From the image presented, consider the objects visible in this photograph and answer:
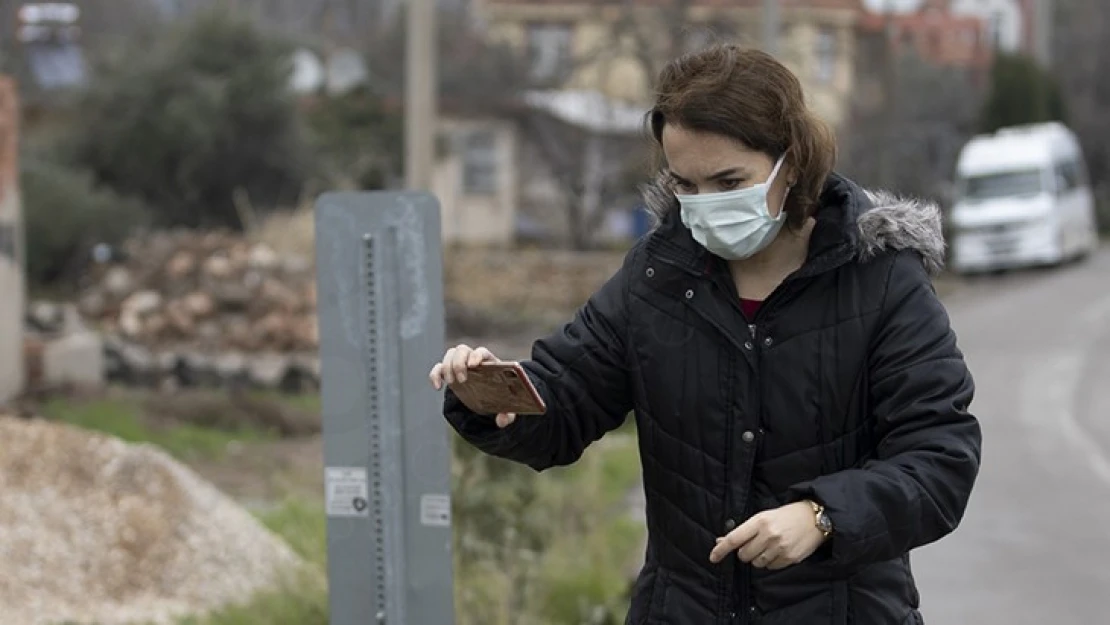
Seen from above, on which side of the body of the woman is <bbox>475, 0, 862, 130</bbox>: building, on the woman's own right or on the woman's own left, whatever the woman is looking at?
on the woman's own right

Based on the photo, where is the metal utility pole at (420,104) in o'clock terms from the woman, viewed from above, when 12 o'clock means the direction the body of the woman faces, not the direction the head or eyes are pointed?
The metal utility pole is roughly at 4 o'clock from the woman.

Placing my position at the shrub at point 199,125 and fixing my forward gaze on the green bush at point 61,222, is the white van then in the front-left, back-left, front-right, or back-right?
back-left

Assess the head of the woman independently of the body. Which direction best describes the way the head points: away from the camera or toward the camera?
toward the camera

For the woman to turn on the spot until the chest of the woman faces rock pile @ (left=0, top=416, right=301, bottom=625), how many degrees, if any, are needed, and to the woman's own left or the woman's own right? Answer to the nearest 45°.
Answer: approximately 90° to the woman's own right

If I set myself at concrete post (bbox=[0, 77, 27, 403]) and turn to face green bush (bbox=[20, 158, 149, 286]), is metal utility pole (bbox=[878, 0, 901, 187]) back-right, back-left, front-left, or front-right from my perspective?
front-right

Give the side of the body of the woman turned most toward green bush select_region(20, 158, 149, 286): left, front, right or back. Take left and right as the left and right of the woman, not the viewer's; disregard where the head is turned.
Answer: right

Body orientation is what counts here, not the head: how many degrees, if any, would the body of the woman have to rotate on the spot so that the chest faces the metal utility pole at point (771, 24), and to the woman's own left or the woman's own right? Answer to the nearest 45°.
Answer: approximately 135° to the woman's own right

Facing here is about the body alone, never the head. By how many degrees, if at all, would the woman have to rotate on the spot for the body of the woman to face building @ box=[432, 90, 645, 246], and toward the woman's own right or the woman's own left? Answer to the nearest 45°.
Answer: approximately 135° to the woman's own right

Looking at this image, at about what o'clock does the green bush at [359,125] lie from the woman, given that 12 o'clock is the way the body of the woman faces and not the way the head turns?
The green bush is roughly at 4 o'clock from the woman.

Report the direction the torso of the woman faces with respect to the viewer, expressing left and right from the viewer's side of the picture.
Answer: facing the viewer and to the left of the viewer

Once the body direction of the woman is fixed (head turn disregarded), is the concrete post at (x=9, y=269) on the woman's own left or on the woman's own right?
on the woman's own right
